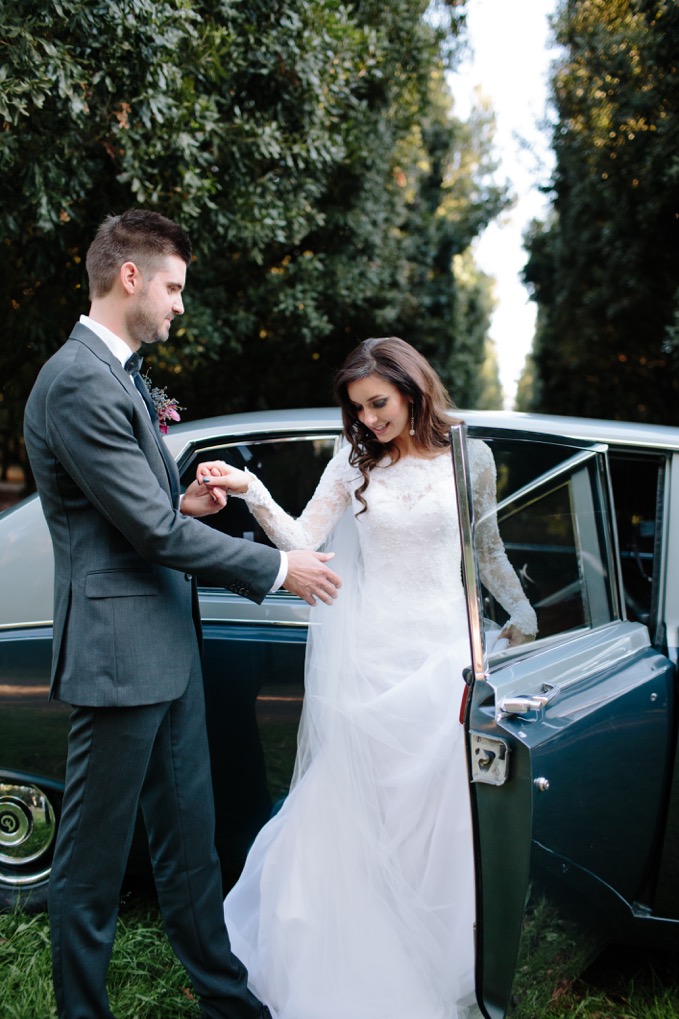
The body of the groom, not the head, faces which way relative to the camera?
to the viewer's right

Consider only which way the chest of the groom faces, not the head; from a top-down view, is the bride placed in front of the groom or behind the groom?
in front

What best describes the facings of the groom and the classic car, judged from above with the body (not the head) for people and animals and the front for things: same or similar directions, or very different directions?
same or similar directions

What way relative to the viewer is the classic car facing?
to the viewer's right

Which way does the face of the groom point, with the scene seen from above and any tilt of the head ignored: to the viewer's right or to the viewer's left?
to the viewer's right

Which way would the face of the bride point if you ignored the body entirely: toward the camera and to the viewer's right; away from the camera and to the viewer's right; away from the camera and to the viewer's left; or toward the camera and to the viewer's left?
toward the camera and to the viewer's left
